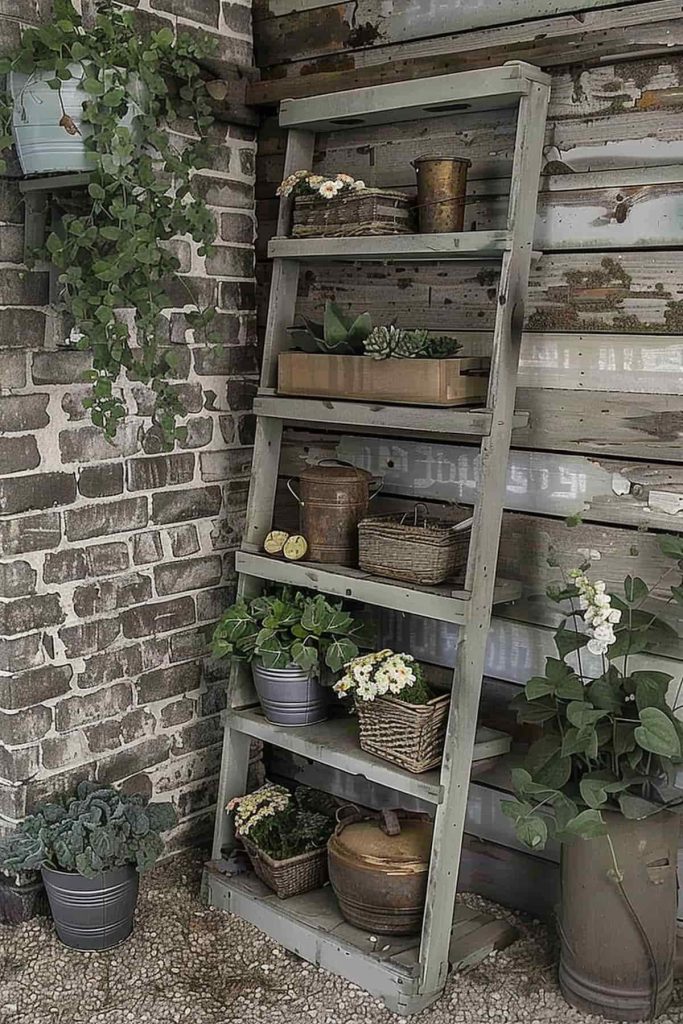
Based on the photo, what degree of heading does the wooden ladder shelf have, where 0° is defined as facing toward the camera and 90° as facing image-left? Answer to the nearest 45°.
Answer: approximately 45°
